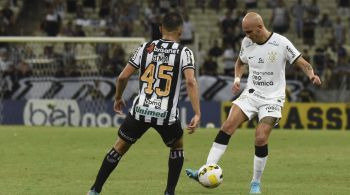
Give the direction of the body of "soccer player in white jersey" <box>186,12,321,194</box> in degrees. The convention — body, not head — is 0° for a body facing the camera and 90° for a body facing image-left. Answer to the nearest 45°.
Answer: approximately 45°
